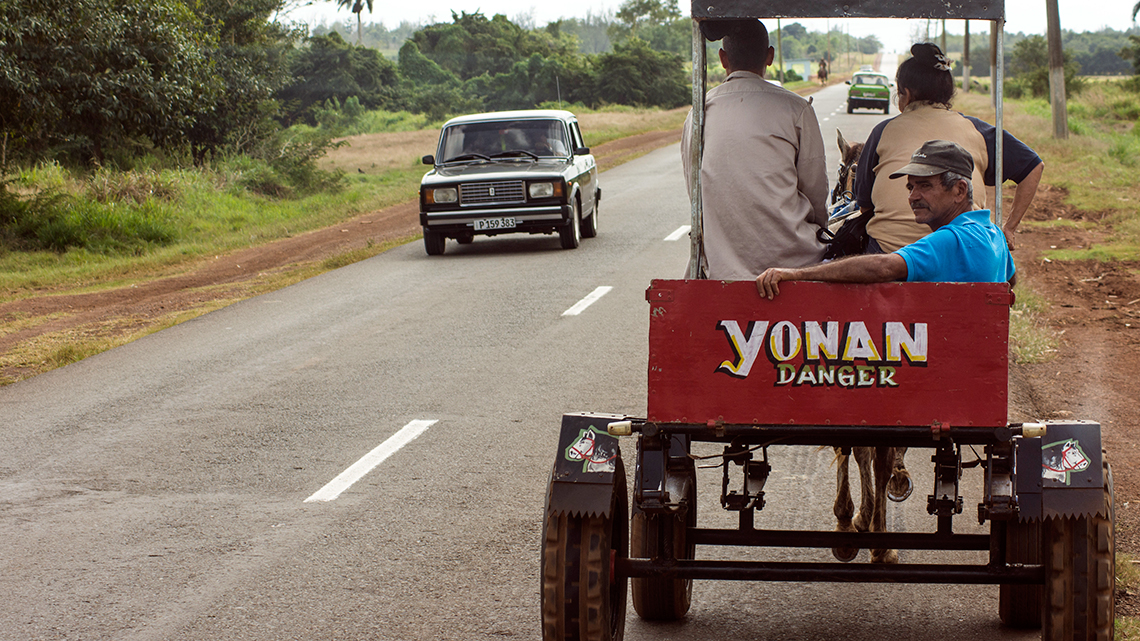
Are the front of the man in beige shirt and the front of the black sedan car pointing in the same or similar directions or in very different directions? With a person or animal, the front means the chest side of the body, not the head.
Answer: very different directions

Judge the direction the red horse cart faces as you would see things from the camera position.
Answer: facing away from the viewer

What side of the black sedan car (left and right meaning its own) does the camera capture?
front

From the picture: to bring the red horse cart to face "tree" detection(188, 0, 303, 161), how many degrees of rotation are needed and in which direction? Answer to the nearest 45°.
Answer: approximately 45° to its left

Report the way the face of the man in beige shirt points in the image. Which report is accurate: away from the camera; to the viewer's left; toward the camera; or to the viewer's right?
away from the camera

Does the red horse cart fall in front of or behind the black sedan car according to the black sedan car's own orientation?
in front

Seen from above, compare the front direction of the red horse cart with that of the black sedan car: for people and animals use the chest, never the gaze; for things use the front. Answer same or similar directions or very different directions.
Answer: very different directions

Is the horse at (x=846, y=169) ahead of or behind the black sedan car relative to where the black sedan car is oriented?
ahead

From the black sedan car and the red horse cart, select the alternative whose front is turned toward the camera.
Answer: the black sedan car

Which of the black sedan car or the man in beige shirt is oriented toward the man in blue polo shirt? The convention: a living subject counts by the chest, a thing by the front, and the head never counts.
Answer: the black sedan car

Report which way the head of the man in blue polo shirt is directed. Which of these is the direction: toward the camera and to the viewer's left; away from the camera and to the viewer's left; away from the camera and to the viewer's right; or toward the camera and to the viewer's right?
toward the camera and to the viewer's left

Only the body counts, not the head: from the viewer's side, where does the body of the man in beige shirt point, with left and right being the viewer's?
facing away from the viewer

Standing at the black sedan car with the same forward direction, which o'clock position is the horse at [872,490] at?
The horse is roughly at 12 o'clock from the black sedan car.

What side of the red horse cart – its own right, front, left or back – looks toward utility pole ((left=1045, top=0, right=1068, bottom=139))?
front
